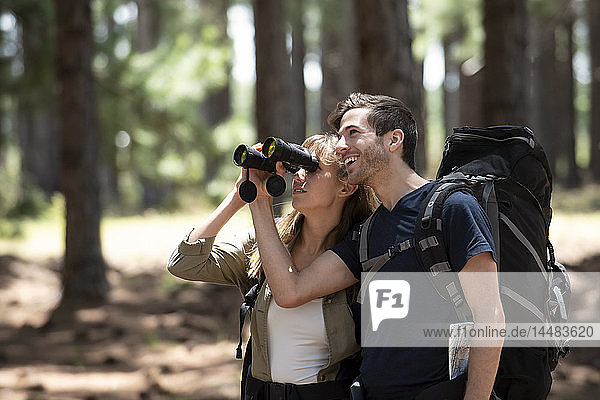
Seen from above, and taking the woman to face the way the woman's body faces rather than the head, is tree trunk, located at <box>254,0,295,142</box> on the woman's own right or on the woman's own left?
on the woman's own right

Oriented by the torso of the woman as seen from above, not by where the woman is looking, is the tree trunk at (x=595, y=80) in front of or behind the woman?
behind

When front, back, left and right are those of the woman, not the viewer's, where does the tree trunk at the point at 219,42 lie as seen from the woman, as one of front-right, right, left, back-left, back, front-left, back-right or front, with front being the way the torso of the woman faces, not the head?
back-right

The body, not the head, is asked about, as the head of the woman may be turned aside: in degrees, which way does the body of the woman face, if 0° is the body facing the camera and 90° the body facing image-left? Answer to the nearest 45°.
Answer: approximately 45°

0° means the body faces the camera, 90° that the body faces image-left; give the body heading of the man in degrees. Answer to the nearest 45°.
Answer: approximately 45°

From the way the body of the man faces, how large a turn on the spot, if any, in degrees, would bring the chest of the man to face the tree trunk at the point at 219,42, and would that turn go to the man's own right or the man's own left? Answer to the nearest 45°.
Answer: approximately 135° to the man's own right

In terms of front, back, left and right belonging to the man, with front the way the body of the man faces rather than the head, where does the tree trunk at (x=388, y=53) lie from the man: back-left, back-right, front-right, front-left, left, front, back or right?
back-right

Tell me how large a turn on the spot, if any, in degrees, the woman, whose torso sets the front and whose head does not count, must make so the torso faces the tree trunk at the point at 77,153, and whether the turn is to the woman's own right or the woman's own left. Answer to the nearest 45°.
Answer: approximately 135° to the woman's own right
